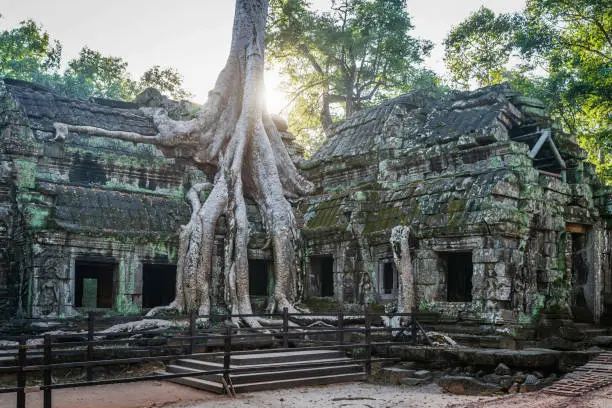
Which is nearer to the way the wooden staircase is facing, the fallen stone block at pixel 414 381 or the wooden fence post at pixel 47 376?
the wooden fence post

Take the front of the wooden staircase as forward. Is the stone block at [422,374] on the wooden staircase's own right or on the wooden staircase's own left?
on the wooden staircase's own left

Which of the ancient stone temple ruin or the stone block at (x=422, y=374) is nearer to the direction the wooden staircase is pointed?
the stone block

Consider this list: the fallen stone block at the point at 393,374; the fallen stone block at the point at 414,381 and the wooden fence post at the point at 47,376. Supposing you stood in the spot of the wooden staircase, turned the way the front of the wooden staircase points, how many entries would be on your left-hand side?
2

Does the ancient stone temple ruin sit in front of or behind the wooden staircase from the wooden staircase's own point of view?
behind

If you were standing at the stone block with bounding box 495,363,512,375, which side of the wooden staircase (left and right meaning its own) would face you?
left

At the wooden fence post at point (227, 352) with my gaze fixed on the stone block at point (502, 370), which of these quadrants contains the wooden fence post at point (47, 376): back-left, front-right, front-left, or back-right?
back-right

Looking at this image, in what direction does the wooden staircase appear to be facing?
toward the camera

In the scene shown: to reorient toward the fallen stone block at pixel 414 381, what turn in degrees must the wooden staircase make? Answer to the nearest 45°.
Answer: approximately 90° to its left

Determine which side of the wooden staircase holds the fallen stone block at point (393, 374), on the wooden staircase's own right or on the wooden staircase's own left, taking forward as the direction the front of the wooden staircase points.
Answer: on the wooden staircase's own left

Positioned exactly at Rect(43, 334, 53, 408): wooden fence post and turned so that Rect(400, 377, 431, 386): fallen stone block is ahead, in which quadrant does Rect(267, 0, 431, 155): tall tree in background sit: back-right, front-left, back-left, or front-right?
front-left

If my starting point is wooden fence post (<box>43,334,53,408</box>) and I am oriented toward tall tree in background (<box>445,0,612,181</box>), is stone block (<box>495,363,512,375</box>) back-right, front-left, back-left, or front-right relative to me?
front-right

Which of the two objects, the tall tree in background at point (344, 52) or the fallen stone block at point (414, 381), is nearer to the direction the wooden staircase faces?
the fallen stone block

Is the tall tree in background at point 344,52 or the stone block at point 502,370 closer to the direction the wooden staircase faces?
the stone block
